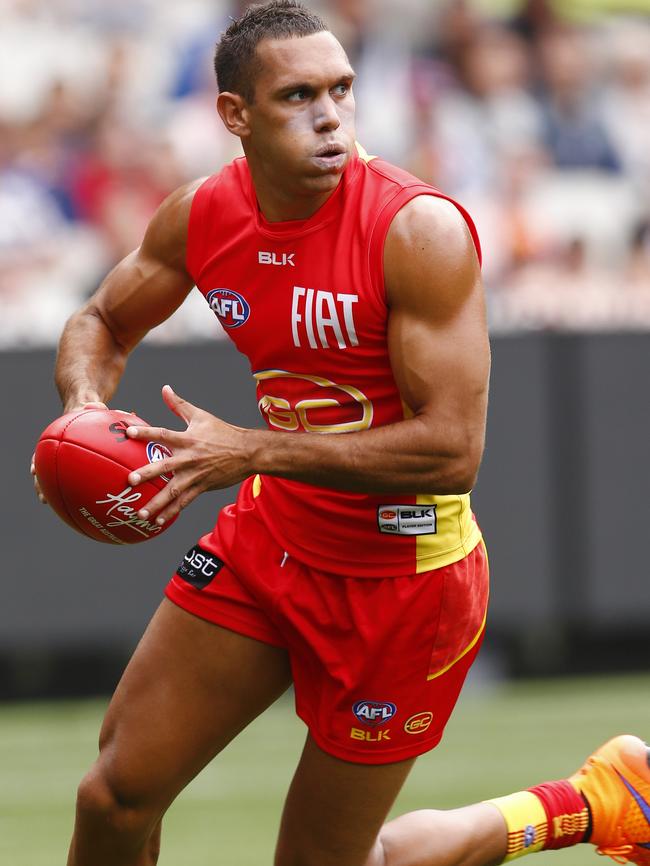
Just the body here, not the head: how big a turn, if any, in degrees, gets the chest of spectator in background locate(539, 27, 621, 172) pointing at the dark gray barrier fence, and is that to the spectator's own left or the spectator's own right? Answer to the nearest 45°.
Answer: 0° — they already face it

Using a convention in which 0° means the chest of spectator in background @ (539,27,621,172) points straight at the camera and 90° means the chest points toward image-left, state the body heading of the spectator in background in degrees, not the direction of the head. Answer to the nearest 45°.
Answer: approximately 0°
